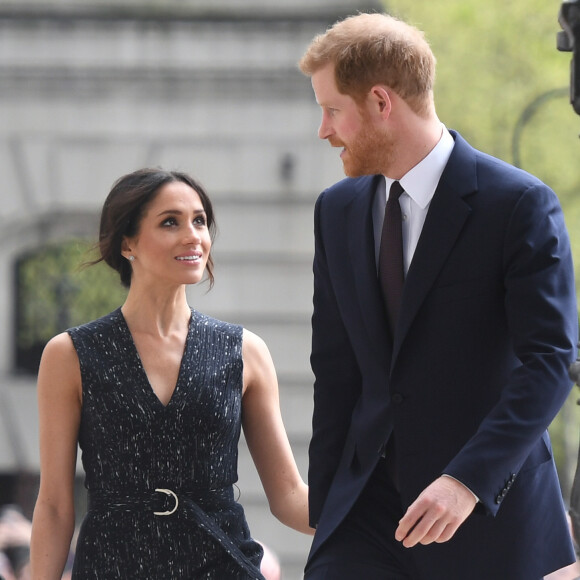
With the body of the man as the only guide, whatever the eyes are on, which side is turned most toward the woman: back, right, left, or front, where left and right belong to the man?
right

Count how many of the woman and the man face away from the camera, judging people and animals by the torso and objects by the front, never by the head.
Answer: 0

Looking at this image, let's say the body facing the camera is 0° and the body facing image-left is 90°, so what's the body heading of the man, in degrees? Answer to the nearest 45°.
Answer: approximately 45°

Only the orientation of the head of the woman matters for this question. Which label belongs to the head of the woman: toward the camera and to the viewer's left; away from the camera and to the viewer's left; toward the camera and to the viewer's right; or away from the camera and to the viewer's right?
toward the camera and to the viewer's right

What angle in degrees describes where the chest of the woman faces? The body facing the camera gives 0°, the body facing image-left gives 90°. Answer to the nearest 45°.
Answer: approximately 0°

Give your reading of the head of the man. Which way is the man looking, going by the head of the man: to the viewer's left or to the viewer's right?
to the viewer's left

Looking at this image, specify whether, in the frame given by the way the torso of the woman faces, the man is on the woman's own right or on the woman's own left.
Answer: on the woman's own left
